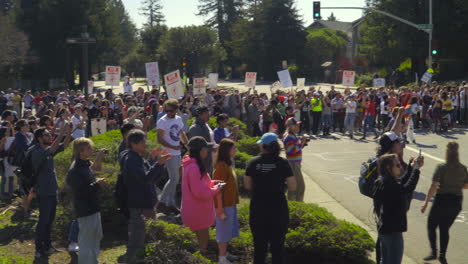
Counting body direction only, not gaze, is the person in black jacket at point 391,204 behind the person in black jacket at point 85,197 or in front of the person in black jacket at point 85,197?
in front

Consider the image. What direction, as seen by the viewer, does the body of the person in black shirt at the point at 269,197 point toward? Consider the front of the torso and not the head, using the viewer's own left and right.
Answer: facing away from the viewer

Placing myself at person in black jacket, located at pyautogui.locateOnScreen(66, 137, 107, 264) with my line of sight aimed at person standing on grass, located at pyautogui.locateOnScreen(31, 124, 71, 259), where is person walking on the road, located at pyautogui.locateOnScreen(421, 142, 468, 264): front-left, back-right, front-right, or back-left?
back-right

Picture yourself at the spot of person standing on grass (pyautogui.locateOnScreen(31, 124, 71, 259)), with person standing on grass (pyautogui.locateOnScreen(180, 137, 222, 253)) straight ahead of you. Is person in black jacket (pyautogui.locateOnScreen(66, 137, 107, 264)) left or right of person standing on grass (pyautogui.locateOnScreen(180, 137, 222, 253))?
right
